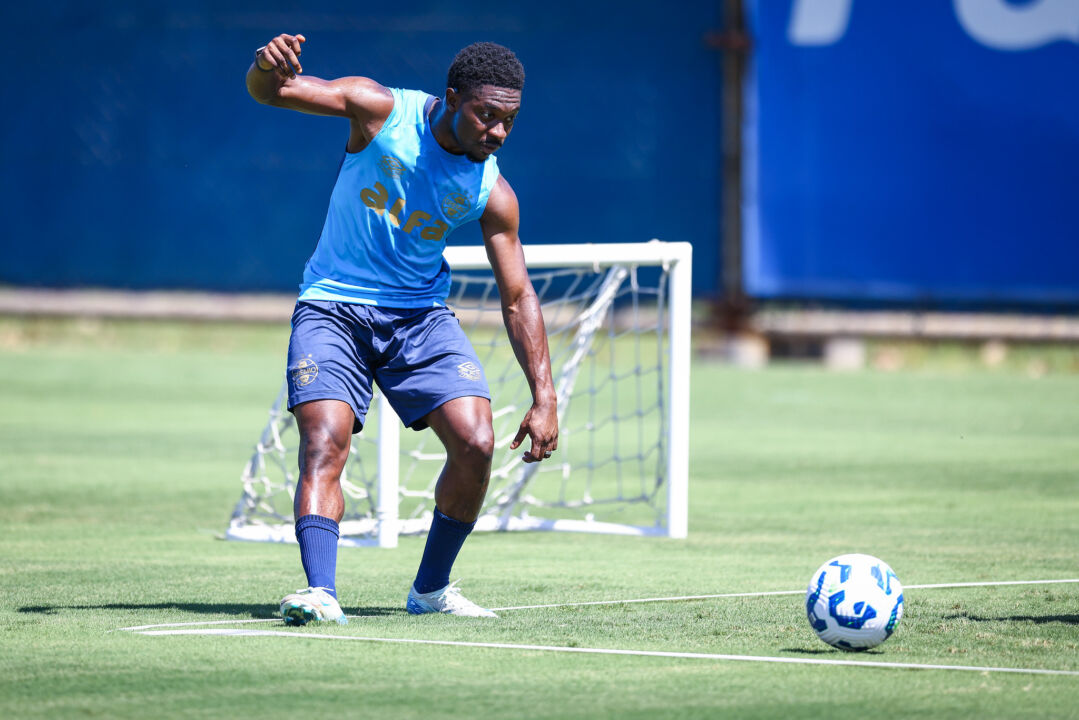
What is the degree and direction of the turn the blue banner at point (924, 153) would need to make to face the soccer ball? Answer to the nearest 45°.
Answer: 0° — it already faces it

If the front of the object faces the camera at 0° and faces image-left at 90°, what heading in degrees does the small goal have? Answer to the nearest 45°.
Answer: approximately 315°

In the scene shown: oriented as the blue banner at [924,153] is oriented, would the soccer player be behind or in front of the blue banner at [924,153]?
in front

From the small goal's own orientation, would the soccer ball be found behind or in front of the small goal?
in front

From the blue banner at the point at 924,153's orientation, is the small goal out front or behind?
out front

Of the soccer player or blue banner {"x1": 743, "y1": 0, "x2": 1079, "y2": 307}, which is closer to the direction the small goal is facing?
the soccer player

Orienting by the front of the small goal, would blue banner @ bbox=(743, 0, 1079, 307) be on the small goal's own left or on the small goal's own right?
on the small goal's own left

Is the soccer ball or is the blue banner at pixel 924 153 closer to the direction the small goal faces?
the soccer ball

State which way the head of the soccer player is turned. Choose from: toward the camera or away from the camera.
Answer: toward the camera

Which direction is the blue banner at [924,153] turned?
toward the camera

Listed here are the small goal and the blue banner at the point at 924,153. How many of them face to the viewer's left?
0
